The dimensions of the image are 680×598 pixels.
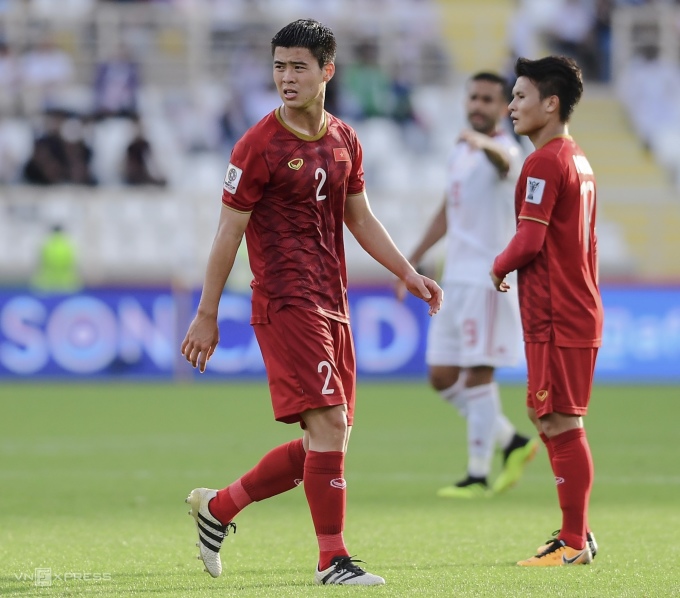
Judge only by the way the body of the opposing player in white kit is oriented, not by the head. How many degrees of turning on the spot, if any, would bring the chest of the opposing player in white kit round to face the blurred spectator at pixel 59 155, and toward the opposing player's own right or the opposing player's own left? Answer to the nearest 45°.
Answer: approximately 90° to the opposing player's own right

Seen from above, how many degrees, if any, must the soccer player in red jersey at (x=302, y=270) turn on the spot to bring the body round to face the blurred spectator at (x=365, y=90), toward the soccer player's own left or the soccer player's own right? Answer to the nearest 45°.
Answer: approximately 135° to the soccer player's own left

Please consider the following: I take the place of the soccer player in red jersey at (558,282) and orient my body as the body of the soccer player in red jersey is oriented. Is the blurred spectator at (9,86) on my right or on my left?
on my right

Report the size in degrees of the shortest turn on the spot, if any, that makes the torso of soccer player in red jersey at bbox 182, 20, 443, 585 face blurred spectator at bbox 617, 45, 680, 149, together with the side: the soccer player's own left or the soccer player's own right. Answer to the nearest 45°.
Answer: approximately 135° to the soccer player's own left

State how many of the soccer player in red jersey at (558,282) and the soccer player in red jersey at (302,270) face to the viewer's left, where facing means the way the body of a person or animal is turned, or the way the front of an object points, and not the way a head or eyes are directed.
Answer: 1

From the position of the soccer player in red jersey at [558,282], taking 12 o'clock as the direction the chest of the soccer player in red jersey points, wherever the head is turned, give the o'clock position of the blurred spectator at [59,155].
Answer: The blurred spectator is roughly at 2 o'clock from the soccer player in red jersey.

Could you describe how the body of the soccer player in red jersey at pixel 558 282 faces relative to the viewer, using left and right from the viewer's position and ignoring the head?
facing to the left of the viewer

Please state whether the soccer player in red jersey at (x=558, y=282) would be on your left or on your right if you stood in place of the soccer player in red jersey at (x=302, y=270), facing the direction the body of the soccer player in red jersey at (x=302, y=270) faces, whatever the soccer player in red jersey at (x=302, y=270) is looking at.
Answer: on your left

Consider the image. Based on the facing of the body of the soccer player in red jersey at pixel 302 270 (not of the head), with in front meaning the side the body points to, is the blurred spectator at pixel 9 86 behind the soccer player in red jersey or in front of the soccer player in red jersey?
behind

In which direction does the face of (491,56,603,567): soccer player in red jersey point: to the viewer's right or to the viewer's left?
to the viewer's left

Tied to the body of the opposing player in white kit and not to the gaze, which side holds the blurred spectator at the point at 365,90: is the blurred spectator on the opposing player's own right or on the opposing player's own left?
on the opposing player's own right
